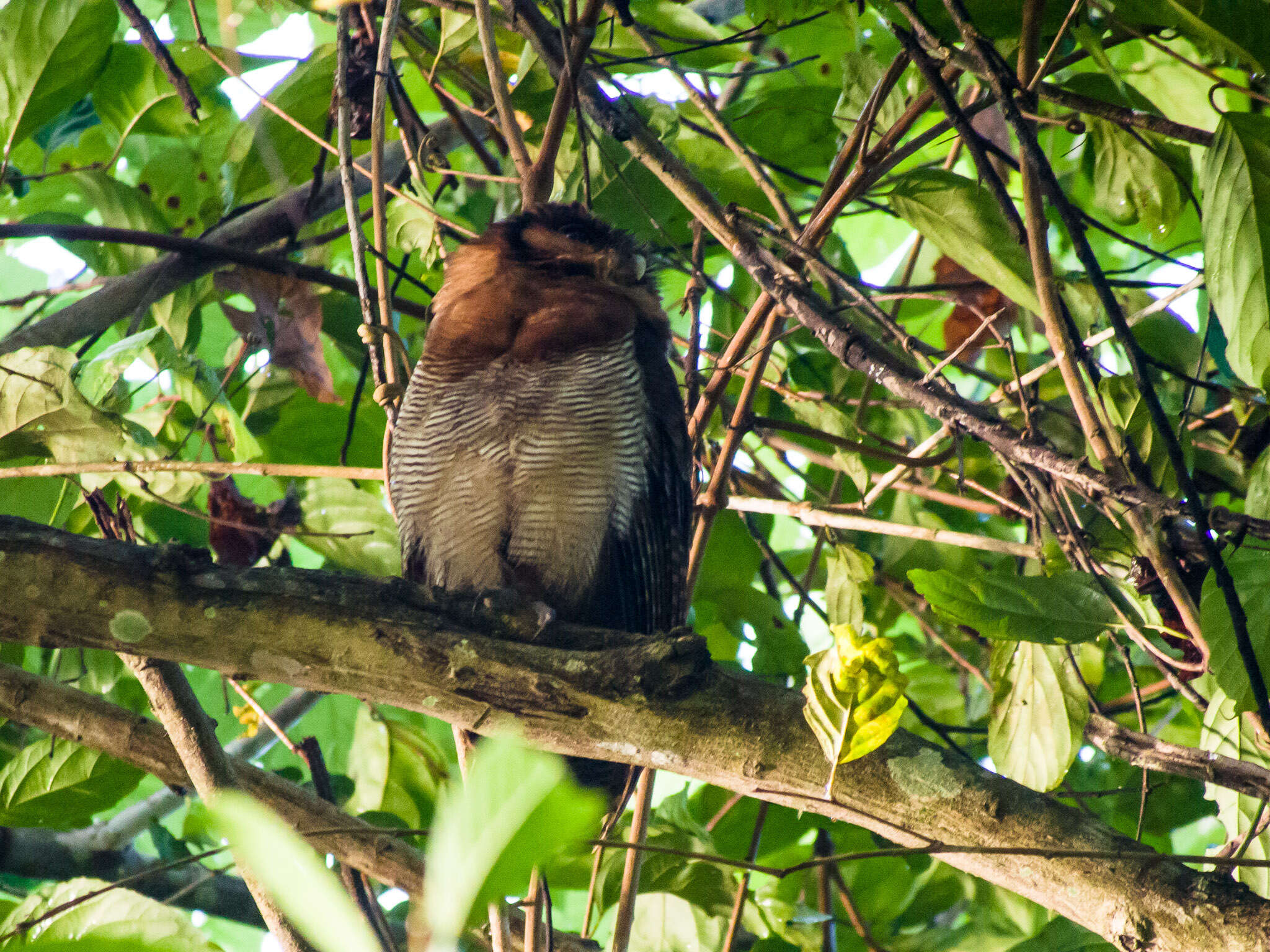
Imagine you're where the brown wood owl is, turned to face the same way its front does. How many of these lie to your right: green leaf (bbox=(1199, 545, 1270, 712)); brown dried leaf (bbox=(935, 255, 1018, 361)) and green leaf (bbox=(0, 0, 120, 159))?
1

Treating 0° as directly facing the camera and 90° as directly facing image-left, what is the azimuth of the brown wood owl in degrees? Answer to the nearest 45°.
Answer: approximately 0°

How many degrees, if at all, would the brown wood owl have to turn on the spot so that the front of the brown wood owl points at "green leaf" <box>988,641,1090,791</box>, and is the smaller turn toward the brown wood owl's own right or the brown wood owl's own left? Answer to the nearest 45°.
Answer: approximately 45° to the brown wood owl's own left

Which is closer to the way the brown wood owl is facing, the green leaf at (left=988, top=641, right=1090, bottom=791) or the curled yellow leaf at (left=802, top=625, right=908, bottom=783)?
the curled yellow leaf

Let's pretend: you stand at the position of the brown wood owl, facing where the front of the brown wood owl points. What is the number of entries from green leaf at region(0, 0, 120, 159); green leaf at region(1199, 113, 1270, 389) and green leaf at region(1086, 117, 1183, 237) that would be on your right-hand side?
1

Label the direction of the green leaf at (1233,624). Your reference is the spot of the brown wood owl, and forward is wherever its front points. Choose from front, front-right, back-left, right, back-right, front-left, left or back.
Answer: front-left

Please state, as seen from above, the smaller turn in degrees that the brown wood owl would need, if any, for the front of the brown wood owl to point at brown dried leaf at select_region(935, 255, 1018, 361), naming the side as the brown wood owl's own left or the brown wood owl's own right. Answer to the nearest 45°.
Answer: approximately 135° to the brown wood owl's own left

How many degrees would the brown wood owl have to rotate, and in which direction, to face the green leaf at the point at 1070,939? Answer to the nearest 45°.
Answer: approximately 45° to its left
